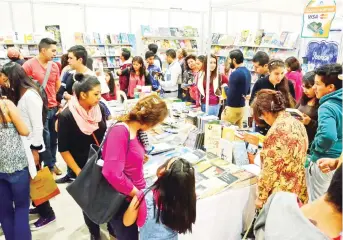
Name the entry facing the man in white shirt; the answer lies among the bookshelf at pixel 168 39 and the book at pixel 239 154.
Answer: the bookshelf

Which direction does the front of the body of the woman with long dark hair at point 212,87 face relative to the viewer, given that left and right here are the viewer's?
facing the viewer

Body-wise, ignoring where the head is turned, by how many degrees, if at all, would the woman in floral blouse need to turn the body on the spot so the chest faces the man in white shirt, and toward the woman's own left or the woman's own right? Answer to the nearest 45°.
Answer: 0° — they already face them

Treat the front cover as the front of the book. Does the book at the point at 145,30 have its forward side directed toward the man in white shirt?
yes

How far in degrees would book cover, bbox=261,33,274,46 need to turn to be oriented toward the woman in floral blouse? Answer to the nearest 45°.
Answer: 0° — it already faces them

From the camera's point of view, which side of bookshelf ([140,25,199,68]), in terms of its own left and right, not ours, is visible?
front

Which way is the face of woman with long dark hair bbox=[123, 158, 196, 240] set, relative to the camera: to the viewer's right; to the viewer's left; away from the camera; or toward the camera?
away from the camera

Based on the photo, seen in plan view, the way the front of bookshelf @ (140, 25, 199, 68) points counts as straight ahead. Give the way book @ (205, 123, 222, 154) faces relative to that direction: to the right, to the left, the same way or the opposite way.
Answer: the same way

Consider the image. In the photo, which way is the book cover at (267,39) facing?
toward the camera

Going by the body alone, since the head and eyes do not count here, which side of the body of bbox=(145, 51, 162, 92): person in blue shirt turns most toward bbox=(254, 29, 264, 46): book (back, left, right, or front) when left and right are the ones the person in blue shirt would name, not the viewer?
left

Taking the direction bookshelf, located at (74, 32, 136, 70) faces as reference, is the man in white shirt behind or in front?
in front

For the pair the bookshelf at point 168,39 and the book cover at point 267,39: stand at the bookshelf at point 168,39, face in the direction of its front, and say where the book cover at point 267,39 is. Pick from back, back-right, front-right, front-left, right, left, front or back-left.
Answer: front-left

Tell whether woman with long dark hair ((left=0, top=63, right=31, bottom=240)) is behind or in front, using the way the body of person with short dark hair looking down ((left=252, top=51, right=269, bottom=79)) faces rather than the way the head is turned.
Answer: in front

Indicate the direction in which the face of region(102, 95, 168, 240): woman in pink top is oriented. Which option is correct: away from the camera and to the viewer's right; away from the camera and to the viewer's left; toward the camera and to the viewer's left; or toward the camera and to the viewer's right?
away from the camera and to the viewer's right
